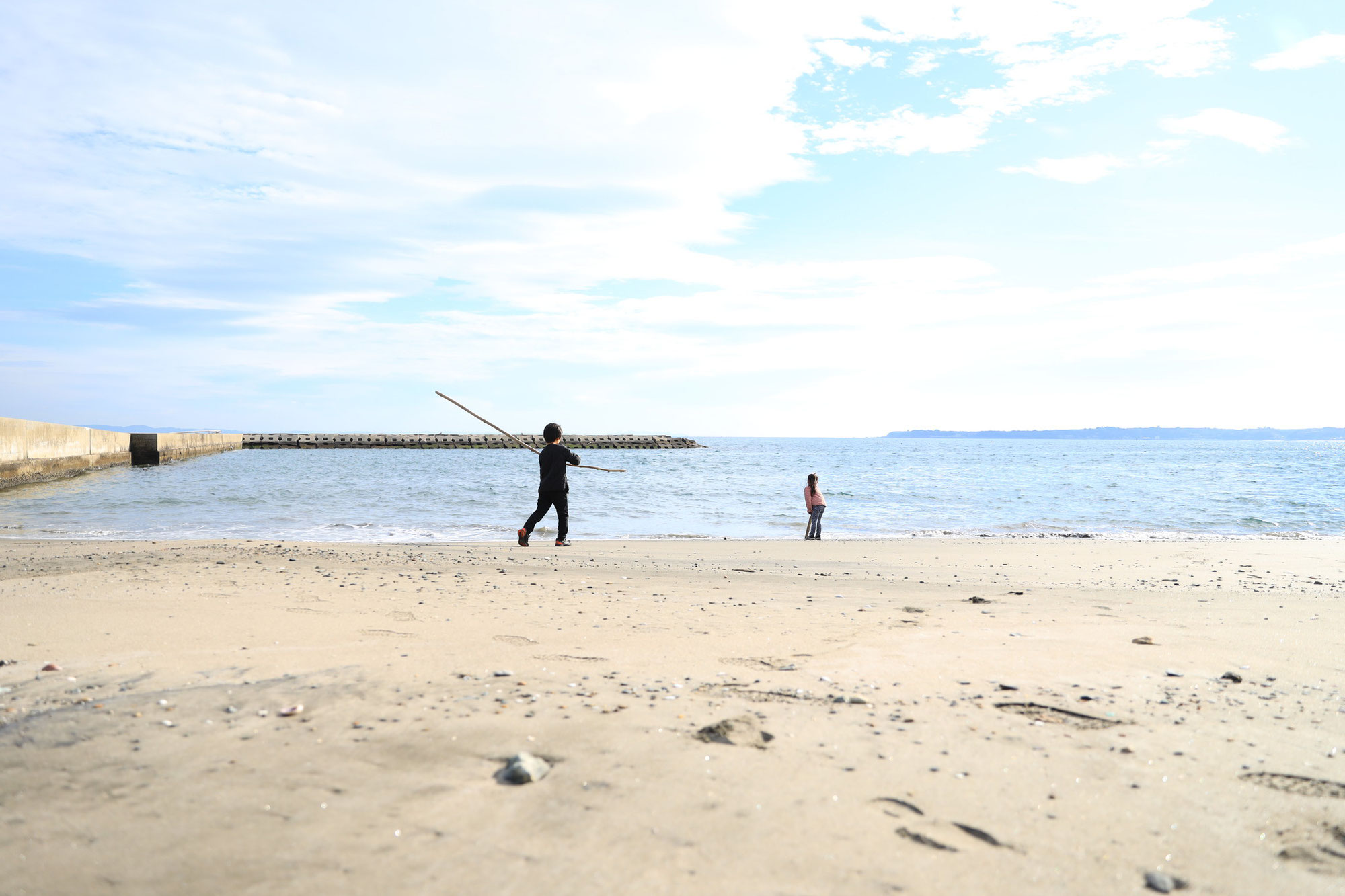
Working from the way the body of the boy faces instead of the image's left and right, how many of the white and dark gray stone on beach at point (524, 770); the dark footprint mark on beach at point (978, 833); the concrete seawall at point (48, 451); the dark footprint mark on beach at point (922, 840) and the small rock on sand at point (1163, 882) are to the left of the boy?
1

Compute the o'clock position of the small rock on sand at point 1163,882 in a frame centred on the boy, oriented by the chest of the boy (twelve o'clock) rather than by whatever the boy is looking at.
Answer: The small rock on sand is roughly at 4 o'clock from the boy.

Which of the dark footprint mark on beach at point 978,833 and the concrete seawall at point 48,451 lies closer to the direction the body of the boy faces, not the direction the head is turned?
the concrete seawall

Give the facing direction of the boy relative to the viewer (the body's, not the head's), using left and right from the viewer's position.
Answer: facing away from the viewer and to the right of the viewer

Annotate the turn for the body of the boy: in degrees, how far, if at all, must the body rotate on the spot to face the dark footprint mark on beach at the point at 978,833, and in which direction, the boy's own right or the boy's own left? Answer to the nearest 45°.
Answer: approximately 135° to the boy's own right

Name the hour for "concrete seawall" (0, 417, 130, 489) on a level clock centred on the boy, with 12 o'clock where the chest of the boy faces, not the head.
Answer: The concrete seawall is roughly at 9 o'clock from the boy.

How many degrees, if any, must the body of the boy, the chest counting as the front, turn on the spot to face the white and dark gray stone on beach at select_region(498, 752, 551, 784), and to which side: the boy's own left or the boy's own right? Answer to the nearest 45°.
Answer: approximately 135° to the boy's own right

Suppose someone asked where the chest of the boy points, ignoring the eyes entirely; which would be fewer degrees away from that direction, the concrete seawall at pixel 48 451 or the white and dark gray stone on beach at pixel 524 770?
the concrete seawall
